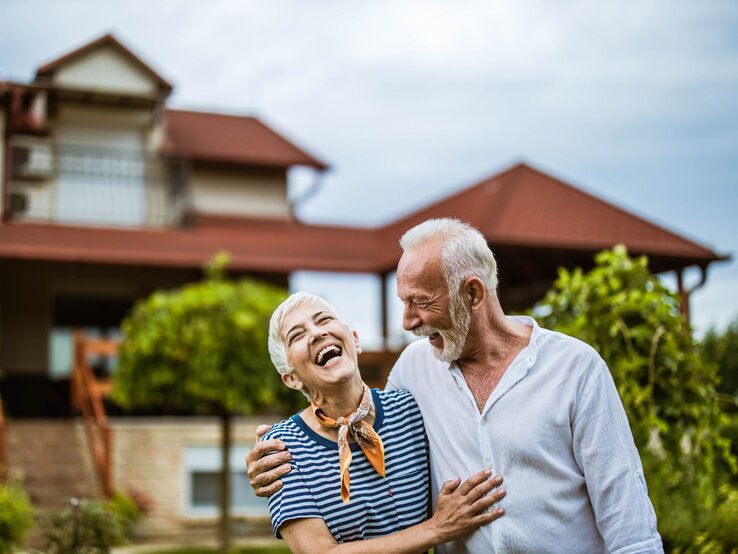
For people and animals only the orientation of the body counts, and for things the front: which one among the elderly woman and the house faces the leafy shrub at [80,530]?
the house

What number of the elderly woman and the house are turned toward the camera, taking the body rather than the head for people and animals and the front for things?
2

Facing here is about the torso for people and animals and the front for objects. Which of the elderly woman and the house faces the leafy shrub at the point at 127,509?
the house

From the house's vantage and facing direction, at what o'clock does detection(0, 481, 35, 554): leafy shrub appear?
The leafy shrub is roughly at 12 o'clock from the house.

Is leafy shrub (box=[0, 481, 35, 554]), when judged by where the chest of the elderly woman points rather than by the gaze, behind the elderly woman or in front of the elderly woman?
behind

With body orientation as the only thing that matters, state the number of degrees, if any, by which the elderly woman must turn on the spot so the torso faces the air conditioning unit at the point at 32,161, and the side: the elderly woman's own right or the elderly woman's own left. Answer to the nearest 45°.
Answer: approximately 180°

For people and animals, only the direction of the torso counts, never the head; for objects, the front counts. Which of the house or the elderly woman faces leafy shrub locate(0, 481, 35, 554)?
the house

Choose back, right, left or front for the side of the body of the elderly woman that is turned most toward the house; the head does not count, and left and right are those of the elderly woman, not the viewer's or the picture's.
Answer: back

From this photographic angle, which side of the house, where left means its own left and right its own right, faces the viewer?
front

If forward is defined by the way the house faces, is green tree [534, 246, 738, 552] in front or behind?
in front

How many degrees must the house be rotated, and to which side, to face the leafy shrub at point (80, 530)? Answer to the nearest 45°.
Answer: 0° — it already faces it
